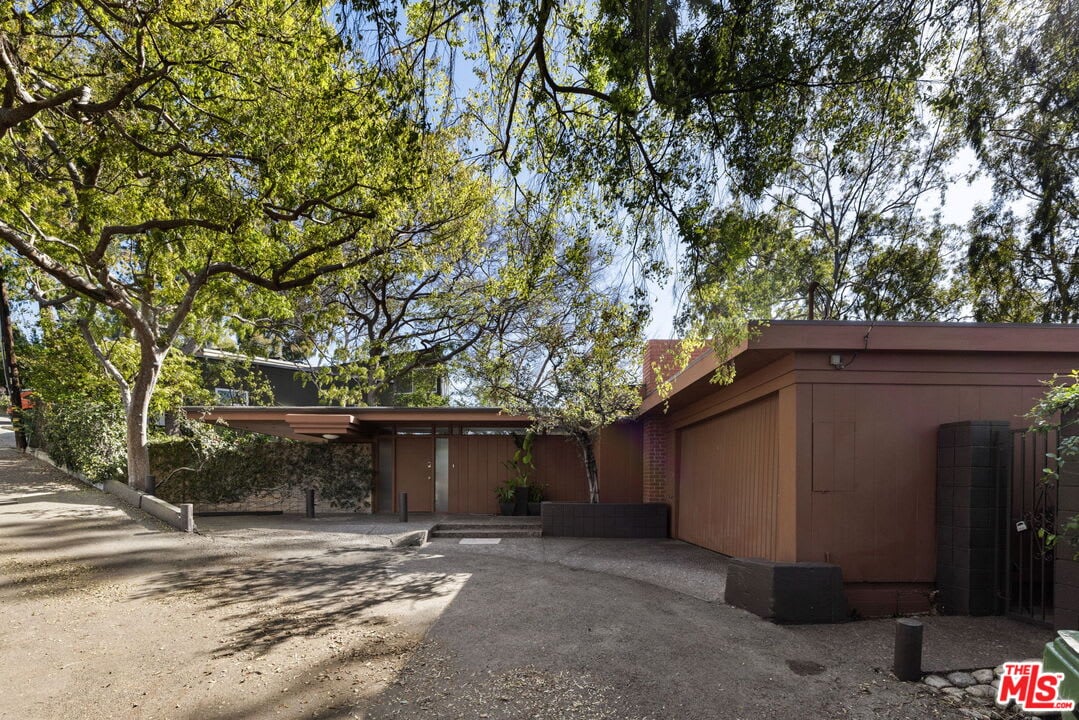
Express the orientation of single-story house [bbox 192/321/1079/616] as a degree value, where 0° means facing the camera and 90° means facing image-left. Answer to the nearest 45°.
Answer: approximately 0°

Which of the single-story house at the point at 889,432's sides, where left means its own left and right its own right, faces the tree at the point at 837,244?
back

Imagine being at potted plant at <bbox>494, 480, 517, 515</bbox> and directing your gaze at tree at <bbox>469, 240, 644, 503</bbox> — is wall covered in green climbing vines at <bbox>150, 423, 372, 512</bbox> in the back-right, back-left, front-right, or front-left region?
back-right

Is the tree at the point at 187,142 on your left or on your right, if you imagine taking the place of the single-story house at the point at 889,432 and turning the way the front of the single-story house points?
on your right
